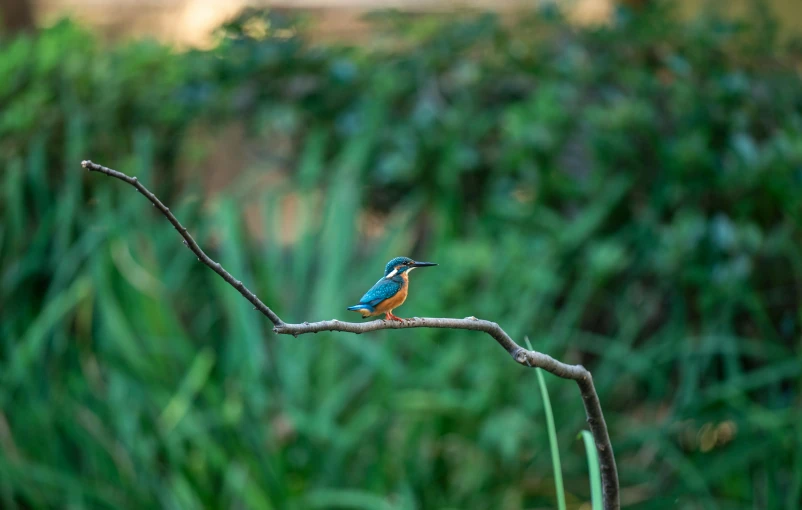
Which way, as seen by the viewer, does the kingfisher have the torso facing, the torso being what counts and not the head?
to the viewer's right

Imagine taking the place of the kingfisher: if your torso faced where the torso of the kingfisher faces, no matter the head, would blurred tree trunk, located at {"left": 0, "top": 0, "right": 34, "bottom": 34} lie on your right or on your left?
on your left
